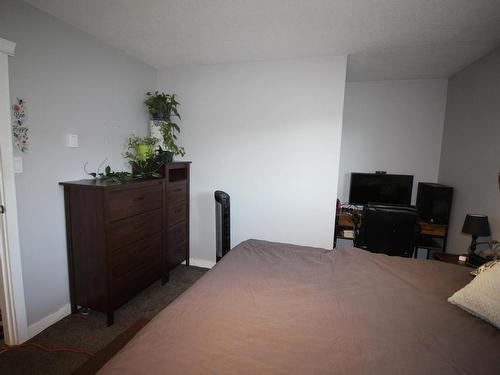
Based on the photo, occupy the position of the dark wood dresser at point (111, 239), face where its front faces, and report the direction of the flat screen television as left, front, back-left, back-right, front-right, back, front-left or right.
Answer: front-left

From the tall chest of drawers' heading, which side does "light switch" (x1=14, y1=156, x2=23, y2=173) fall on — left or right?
on its right

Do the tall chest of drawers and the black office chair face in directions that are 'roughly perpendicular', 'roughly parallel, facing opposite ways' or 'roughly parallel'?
roughly perpendicular

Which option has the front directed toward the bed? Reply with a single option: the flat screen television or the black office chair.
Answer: the flat screen television

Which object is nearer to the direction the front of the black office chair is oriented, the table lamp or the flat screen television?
the flat screen television

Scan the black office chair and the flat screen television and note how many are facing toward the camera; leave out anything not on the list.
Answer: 1

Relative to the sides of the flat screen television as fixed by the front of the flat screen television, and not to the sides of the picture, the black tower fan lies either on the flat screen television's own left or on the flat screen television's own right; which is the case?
on the flat screen television's own right

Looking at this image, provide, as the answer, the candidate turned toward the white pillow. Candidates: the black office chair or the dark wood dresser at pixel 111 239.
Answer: the dark wood dresser

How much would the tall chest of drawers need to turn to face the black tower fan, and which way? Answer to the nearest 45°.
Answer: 0° — it already faces it

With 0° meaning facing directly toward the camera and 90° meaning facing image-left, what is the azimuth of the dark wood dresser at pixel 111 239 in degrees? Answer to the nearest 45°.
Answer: approximately 315°

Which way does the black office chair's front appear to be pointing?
away from the camera

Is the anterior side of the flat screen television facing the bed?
yes

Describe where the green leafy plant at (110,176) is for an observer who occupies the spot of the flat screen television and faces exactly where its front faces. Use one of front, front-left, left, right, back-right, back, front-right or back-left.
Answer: front-right

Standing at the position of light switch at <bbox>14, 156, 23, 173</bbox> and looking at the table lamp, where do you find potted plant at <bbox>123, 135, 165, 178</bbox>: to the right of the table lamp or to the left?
left

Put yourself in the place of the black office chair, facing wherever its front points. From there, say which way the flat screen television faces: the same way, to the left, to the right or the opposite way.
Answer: the opposite way

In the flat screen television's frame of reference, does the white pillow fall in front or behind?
in front

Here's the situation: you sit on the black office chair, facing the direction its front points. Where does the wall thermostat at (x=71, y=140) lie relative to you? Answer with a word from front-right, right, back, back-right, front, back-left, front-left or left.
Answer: back-left

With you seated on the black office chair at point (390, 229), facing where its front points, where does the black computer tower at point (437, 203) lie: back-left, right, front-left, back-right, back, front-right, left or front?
front-right
